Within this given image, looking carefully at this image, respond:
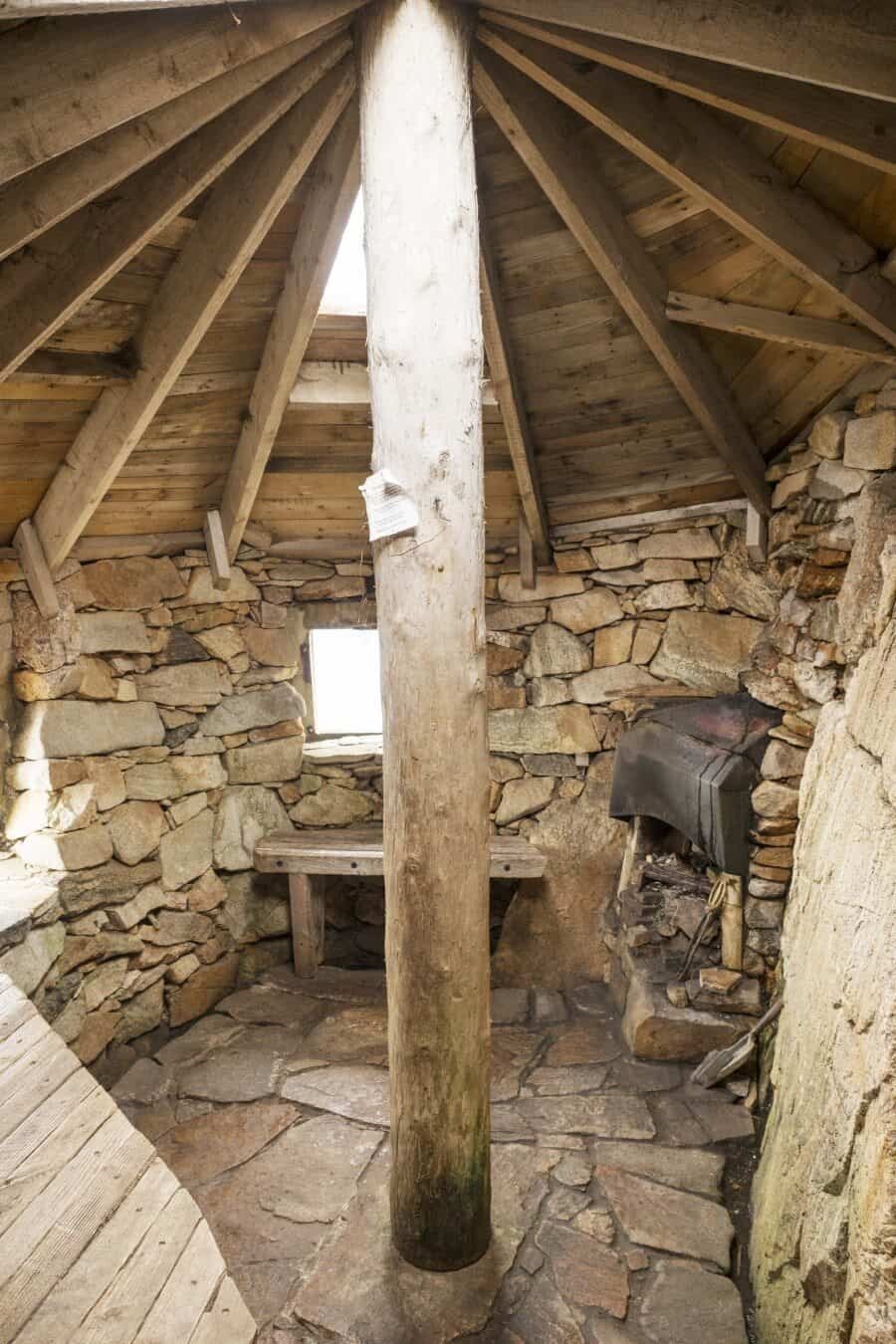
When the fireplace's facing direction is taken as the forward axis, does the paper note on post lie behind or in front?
in front

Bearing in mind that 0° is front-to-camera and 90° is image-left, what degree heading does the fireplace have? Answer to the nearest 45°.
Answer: approximately 45°

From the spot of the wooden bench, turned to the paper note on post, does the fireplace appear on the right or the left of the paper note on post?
left

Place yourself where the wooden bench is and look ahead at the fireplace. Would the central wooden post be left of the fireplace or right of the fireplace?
right

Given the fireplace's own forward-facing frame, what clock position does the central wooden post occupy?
The central wooden post is roughly at 11 o'clock from the fireplace.
